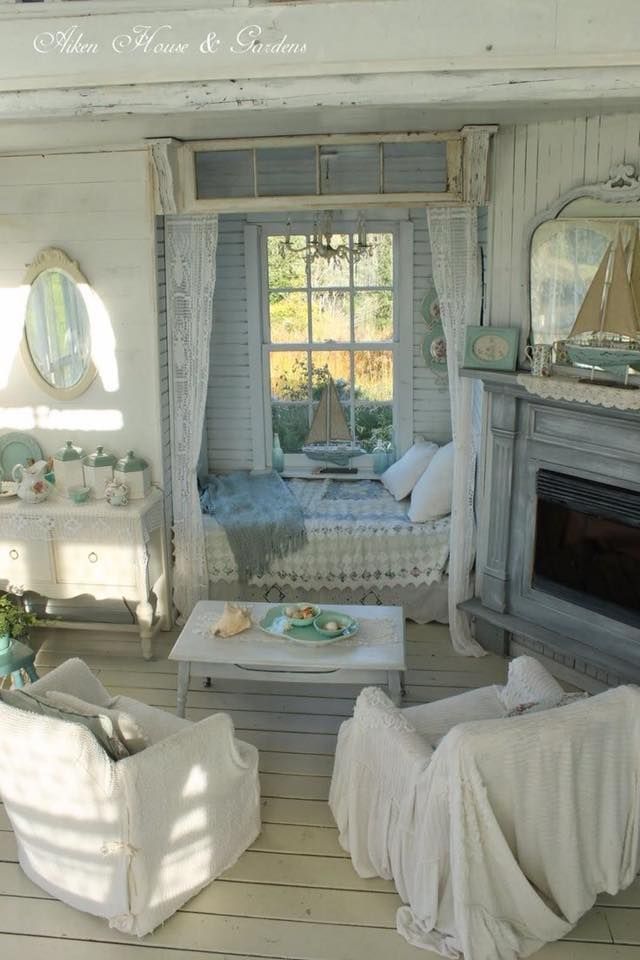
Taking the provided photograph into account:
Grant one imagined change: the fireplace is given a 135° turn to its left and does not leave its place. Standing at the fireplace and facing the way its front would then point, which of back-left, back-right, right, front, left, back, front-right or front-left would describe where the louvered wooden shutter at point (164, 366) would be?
back

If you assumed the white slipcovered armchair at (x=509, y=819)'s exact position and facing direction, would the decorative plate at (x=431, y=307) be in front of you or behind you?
in front

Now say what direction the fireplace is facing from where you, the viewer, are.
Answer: facing the viewer and to the left of the viewer

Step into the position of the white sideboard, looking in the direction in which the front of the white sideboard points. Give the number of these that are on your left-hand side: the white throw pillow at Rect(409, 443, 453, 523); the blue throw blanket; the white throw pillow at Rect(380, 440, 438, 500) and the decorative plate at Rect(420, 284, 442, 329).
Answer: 4

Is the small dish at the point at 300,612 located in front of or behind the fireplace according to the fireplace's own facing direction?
in front

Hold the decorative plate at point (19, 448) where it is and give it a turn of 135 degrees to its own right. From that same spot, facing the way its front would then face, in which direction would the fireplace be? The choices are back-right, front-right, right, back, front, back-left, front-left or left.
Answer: back

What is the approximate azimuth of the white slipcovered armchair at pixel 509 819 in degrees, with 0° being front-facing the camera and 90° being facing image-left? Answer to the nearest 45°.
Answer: approximately 135°

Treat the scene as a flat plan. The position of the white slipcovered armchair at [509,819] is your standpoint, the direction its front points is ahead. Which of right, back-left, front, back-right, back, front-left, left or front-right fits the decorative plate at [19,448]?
front

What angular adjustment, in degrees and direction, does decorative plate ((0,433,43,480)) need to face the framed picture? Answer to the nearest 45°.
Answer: approximately 45° to its left
